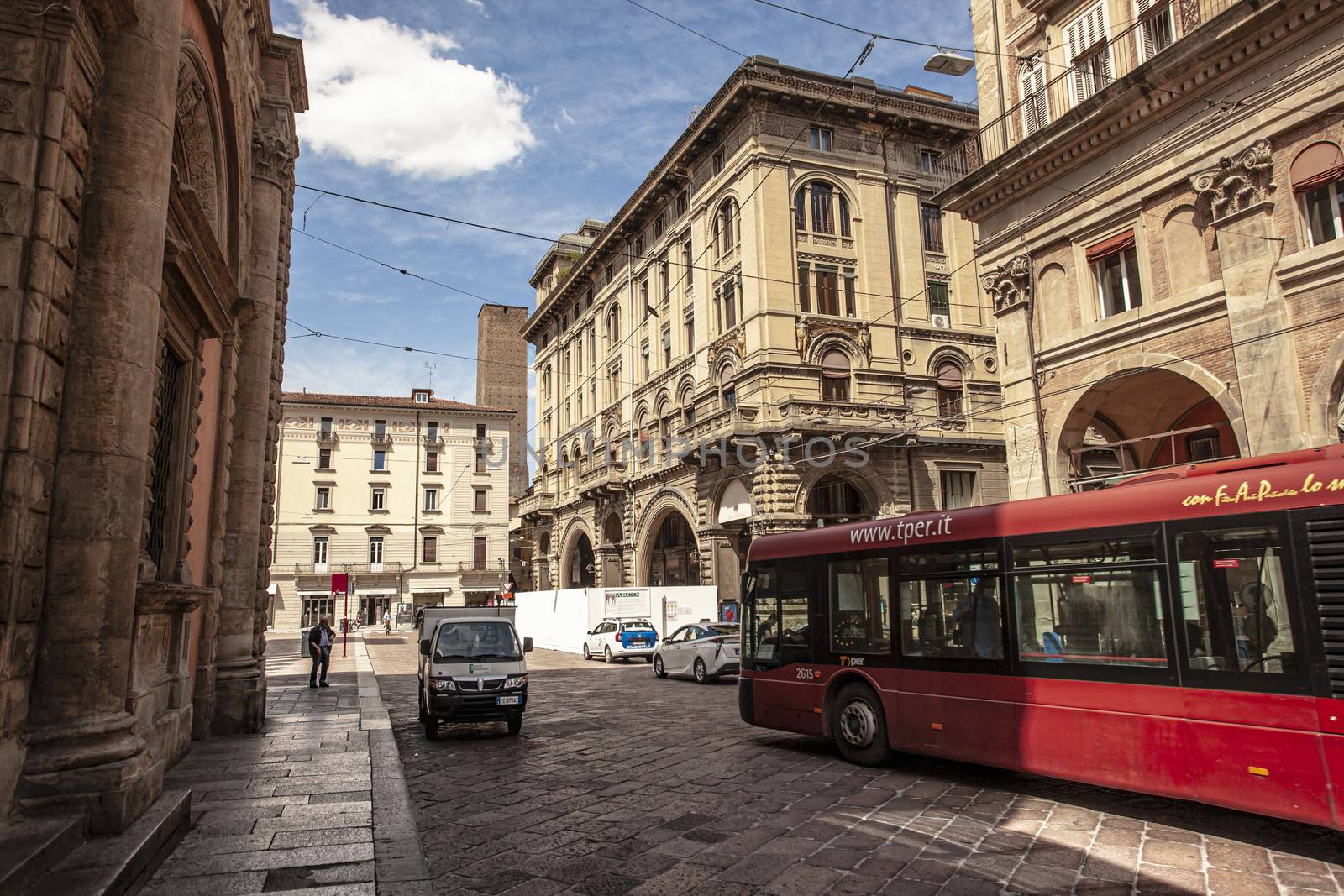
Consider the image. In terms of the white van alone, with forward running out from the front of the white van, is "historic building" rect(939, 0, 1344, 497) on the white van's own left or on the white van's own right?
on the white van's own left

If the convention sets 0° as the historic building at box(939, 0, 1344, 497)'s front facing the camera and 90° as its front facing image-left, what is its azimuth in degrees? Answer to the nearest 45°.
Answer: approximately 45°

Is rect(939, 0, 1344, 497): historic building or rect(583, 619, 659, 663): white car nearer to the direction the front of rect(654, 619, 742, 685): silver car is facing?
the white car

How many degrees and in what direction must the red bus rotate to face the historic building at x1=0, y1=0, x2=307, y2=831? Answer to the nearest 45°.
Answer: approximately 90° to its left

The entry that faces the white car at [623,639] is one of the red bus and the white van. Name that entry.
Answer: the red bus

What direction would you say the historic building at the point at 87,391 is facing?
to the viewer's right

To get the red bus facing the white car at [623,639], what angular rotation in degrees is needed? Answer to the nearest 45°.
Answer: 0° — it already faces it

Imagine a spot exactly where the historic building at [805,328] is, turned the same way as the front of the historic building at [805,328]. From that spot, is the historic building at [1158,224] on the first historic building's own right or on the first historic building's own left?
on the first historic building's own left

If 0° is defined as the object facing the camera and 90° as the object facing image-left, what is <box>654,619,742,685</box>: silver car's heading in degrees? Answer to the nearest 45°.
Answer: approximately 135°

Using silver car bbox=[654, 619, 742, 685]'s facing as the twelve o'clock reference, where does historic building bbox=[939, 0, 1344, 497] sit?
The historic building is roughly at 6 o'clock from the silver car.

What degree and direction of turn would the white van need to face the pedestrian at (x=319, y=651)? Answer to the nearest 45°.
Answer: approximately 135° to its right

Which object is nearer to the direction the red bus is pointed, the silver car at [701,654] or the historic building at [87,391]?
the silver car
